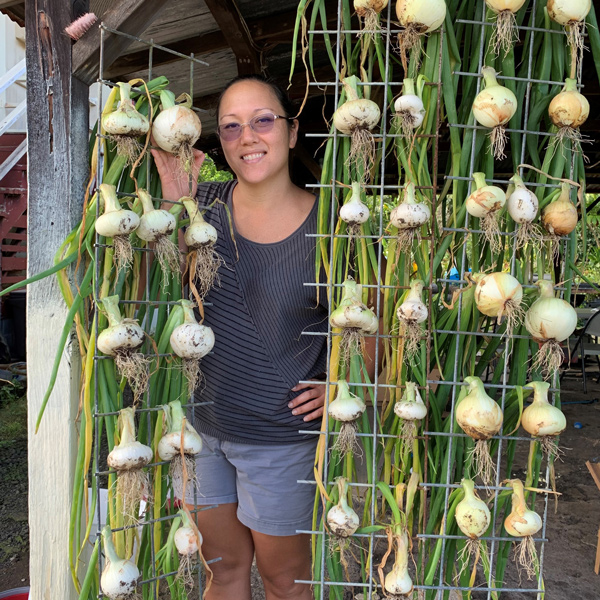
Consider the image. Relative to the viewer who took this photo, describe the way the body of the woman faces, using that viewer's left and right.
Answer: facing the viewer

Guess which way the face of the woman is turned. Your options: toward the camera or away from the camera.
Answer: toward the camera
